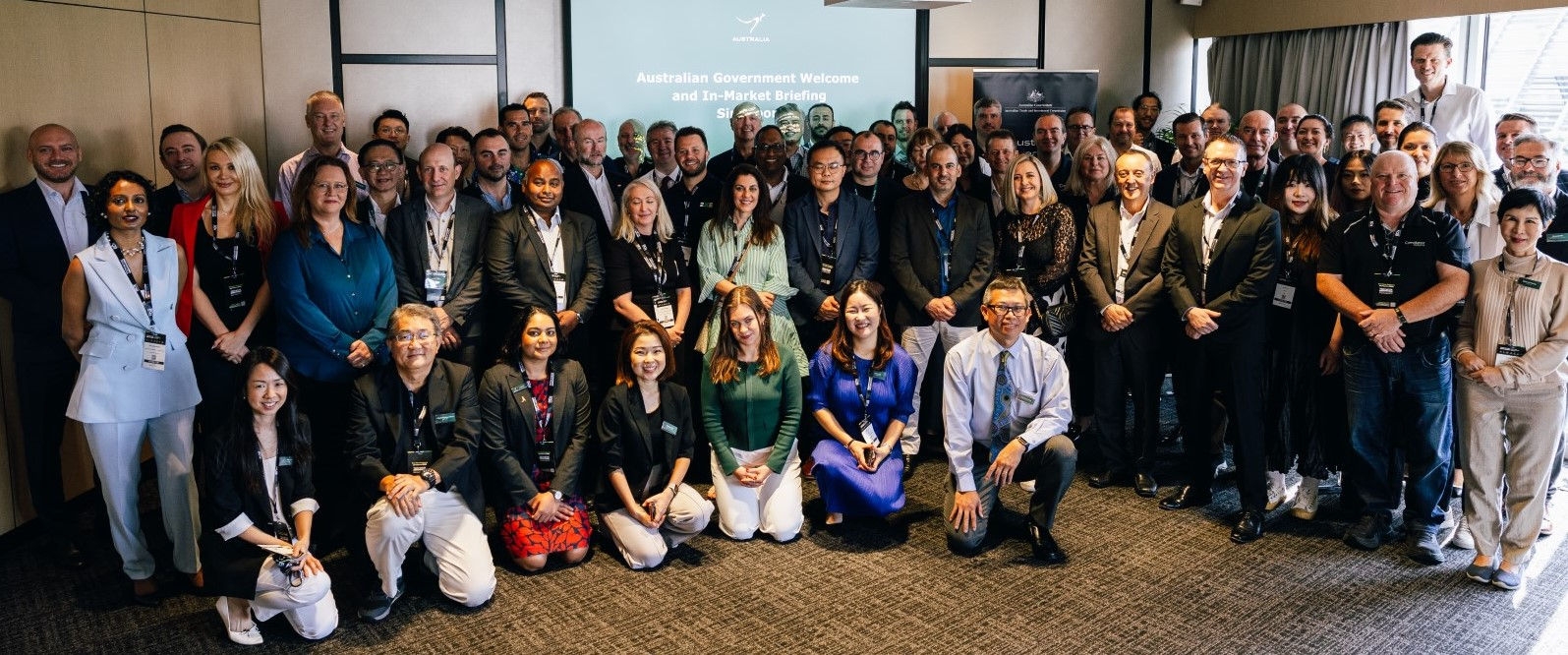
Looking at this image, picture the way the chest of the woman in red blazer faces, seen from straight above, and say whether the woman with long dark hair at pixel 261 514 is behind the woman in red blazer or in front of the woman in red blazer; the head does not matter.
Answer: in front

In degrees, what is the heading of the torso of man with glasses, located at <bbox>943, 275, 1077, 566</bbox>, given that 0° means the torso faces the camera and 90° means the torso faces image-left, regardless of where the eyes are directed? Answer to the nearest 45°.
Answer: approximately 0°

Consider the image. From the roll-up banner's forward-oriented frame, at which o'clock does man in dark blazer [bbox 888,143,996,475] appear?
The man in dark blazer is roughly at 12 o'clock from the roll-up banner.

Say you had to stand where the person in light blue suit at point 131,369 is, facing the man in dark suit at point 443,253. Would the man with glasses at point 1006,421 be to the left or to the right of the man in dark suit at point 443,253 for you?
right

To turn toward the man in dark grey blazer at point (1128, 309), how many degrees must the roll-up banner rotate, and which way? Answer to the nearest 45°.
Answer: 0° — it already faces them

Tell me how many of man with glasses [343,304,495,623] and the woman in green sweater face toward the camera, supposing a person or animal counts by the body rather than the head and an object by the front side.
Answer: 2
